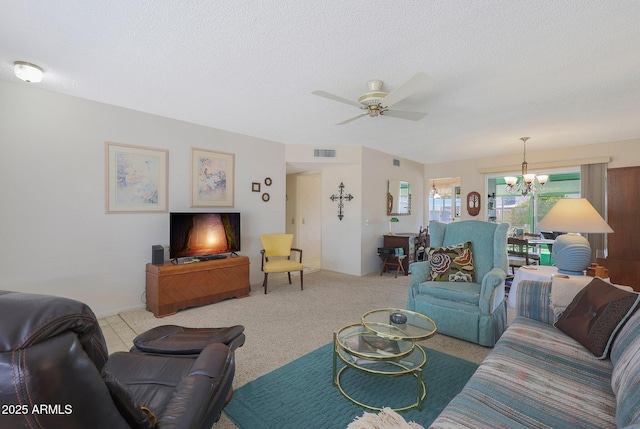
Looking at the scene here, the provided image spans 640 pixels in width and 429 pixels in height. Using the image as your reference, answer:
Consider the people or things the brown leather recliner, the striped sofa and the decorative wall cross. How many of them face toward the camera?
1

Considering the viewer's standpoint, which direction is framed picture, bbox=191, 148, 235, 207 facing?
facing the viewer and to the right of the viewer

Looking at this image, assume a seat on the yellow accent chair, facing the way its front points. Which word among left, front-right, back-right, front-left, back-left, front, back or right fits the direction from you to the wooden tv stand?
right

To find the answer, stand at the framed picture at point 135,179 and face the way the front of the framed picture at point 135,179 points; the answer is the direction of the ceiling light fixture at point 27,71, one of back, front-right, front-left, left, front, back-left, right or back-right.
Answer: right

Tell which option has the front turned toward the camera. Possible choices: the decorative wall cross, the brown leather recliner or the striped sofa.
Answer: the decorative wall cross

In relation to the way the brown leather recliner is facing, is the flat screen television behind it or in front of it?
in front

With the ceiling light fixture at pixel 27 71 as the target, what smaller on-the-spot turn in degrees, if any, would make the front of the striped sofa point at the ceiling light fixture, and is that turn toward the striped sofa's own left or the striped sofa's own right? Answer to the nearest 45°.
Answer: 0° — it already faces it

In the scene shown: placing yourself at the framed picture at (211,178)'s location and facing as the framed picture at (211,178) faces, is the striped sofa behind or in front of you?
in front

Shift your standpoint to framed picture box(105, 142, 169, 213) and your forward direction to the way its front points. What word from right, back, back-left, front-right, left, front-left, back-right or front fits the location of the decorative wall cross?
front-left

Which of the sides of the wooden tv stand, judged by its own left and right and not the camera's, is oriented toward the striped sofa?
front

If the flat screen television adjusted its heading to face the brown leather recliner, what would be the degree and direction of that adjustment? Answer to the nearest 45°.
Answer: approximately 45° to its right

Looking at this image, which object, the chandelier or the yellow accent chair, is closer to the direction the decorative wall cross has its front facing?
the yellow accent chair

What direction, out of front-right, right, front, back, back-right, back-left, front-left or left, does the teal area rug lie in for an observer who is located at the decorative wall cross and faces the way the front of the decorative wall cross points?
front

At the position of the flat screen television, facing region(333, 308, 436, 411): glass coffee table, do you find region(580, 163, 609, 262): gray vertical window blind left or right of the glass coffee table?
left

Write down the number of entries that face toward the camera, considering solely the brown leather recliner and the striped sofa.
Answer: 0

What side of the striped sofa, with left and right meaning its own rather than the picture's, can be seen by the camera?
left

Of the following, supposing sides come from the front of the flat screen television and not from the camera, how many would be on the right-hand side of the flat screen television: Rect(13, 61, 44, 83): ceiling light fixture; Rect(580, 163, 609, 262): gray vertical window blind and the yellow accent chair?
1

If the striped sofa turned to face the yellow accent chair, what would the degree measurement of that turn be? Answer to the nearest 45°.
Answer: approximately 45° to its right

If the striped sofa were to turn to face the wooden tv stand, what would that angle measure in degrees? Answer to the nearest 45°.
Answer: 0° — it already faces it

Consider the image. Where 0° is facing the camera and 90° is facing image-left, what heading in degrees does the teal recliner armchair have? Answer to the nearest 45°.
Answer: approximately 45°
